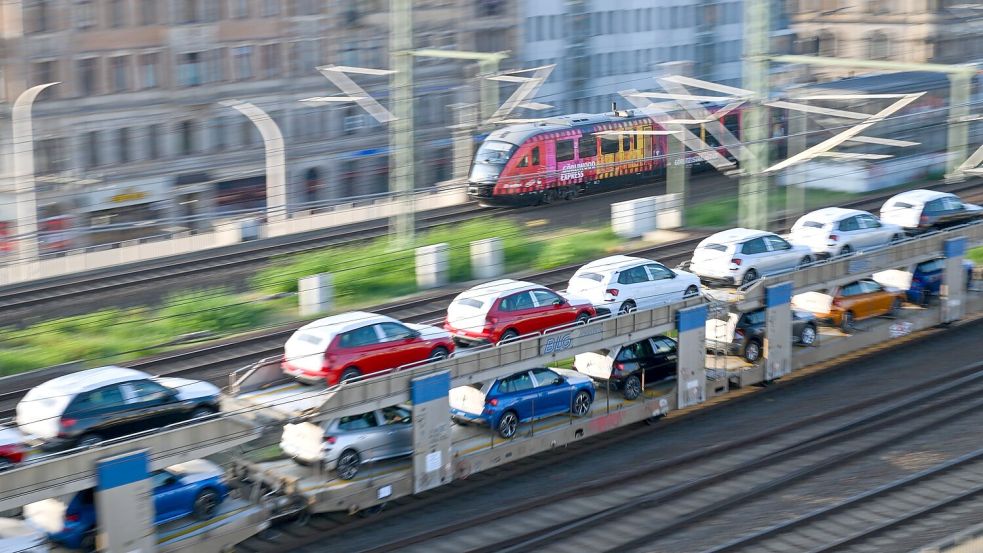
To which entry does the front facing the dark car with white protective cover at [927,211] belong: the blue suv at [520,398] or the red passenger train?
the blue suv

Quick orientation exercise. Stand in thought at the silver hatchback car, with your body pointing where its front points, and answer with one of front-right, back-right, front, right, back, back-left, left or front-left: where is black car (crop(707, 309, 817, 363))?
front

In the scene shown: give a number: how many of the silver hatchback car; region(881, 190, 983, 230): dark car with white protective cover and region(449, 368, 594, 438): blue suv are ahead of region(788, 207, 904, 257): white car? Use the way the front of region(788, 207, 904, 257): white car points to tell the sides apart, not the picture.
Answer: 1

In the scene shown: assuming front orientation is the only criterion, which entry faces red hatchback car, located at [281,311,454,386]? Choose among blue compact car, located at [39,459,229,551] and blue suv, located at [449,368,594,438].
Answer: the blue compact car

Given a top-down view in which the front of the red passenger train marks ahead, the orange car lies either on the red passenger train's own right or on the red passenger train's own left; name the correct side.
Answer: on the red passenger train's own left

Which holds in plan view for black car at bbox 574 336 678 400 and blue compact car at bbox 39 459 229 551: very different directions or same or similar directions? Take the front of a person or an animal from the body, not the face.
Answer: same or similar directions

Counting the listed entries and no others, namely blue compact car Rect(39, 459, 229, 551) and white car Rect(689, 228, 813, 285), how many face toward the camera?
0

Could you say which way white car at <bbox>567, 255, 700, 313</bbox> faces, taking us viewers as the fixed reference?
facing away from the viewer and to the right of the viewer

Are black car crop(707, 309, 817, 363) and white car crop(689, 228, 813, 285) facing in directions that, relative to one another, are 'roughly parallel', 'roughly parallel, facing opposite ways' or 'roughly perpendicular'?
roughly parallel

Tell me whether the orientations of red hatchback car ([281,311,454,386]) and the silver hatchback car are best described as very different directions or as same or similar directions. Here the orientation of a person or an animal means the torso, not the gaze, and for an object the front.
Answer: same or similar directions

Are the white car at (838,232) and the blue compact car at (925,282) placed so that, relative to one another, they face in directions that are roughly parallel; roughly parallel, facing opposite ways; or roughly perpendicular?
roughly parallel

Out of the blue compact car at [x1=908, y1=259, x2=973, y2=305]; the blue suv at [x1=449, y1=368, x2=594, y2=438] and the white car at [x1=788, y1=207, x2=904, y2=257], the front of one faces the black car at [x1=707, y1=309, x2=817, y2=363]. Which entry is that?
the blue suv

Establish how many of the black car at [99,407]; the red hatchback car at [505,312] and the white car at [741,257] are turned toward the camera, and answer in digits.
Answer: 0

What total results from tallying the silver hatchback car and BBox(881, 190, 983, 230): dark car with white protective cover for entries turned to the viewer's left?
0
